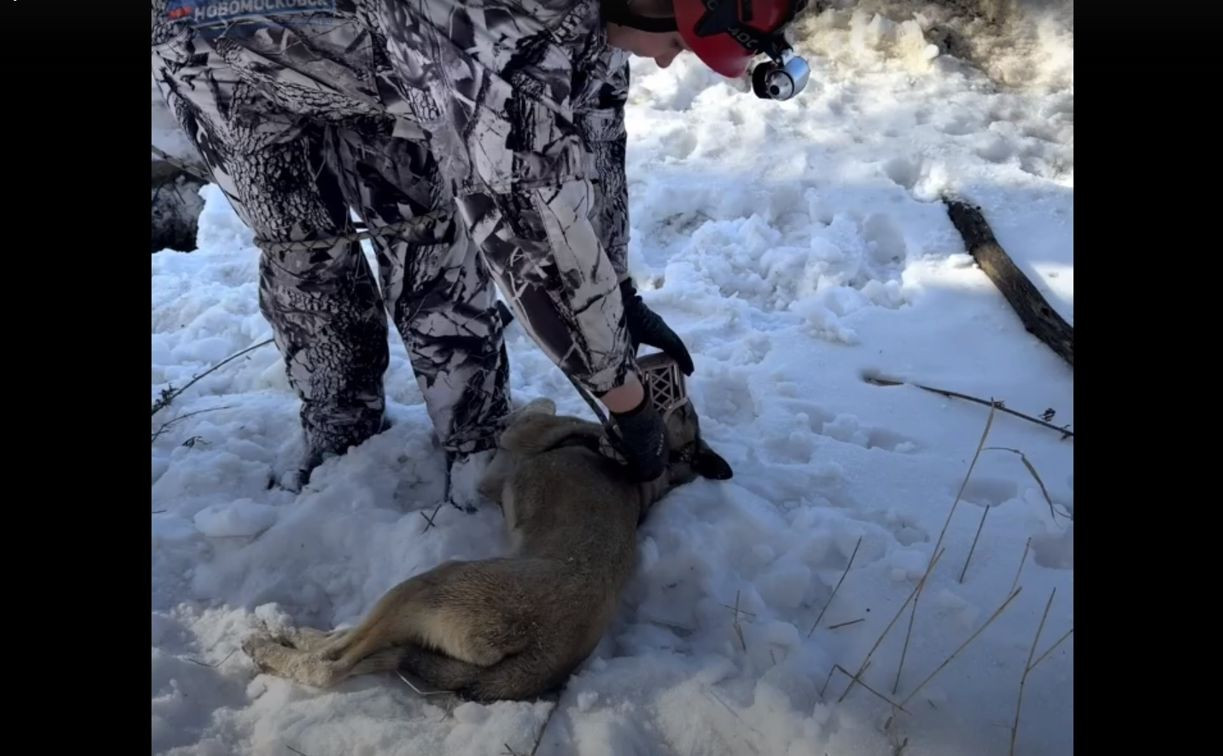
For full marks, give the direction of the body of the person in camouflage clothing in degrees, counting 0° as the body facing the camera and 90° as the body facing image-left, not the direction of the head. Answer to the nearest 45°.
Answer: approximately 270°

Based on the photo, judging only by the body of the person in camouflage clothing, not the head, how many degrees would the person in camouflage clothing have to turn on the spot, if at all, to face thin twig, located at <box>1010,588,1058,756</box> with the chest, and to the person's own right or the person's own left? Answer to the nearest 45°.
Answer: approximately 45° to the person's own right

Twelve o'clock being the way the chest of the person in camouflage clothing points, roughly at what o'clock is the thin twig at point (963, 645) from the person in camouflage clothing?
The thin twig is roughly at 1 o'clock from the person in camouflage clothing.

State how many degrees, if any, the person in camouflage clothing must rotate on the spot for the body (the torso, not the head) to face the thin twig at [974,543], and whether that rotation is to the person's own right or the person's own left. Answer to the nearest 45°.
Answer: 0° — they already face it

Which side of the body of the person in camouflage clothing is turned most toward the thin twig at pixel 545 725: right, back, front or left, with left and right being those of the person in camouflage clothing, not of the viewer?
right

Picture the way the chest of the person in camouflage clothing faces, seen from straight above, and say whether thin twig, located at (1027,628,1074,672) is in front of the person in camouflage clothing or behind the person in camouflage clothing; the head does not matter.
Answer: in front

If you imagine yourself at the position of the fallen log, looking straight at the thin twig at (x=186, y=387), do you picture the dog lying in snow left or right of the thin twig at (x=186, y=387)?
left
